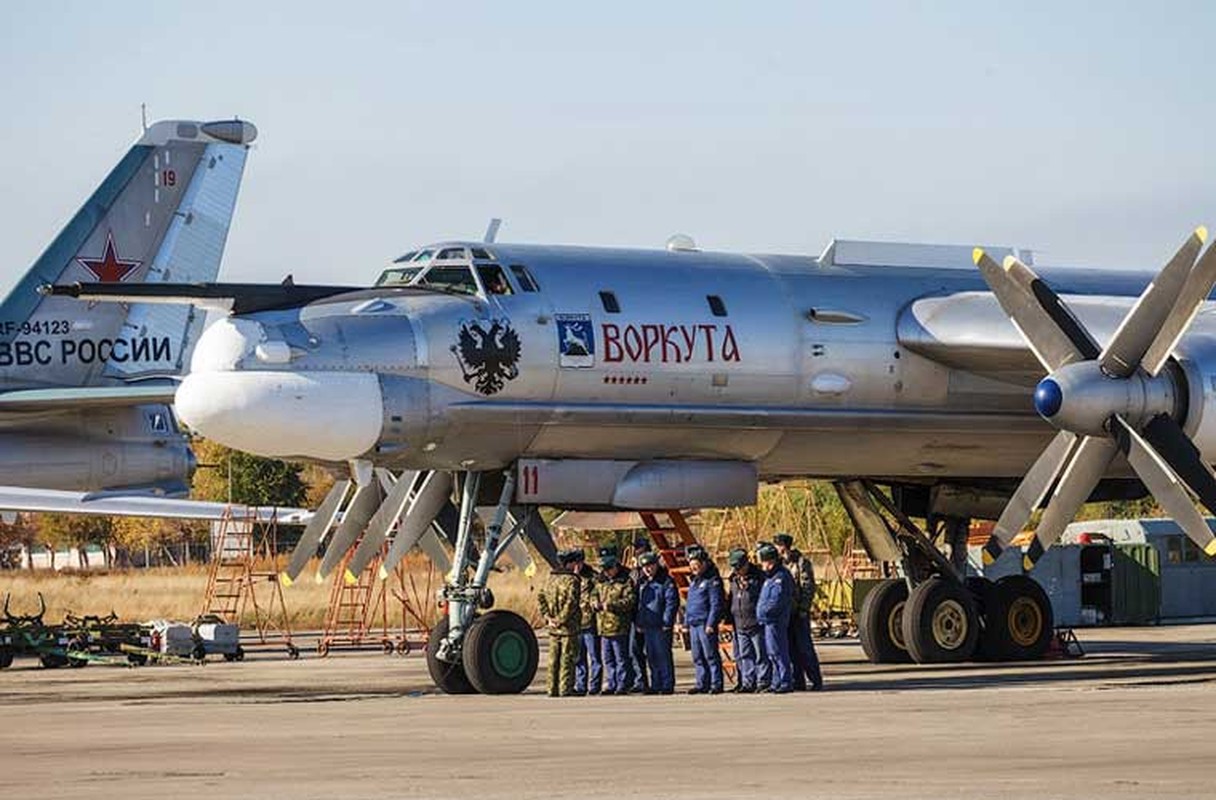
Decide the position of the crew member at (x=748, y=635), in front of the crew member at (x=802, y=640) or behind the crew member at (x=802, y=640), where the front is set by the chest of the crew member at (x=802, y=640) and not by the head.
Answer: in front

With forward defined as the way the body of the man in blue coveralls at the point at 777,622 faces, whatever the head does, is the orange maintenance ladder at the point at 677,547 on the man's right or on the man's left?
on the man's right

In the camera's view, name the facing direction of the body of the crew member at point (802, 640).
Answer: to the viewer's left

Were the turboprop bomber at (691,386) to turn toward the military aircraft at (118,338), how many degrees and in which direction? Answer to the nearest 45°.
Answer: approximately 90° to its right

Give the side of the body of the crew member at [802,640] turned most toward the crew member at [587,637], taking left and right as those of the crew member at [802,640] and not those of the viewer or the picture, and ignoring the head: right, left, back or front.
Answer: front

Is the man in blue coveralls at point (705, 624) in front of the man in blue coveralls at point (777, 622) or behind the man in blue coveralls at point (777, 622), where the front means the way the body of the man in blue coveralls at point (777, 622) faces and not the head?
in front

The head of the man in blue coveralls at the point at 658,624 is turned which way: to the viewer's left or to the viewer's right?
to the viewer's left

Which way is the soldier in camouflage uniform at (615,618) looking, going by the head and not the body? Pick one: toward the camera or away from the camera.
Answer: toward the camera

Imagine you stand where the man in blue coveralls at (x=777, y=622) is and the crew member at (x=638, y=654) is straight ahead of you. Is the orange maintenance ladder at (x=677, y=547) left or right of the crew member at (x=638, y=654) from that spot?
right

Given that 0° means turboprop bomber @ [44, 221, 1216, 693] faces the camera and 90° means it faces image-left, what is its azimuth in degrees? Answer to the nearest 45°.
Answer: approximately 45°

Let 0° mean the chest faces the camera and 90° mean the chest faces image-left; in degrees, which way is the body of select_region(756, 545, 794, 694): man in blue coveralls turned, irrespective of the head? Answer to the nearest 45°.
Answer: approximately 90°

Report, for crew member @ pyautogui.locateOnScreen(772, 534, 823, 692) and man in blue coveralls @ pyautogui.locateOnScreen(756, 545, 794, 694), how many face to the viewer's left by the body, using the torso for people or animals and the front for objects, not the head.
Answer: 2
